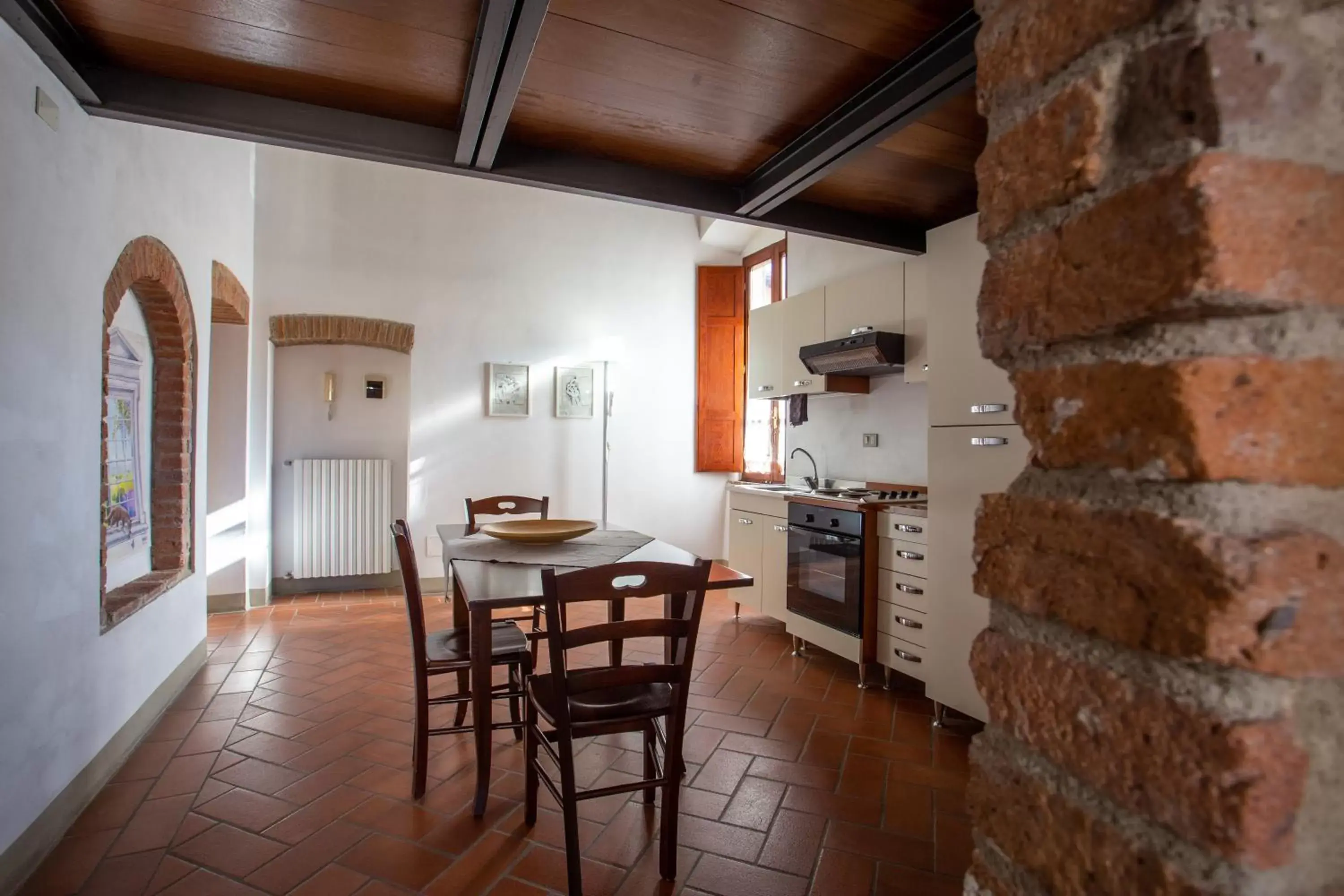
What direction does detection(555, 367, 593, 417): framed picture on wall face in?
toward the camera

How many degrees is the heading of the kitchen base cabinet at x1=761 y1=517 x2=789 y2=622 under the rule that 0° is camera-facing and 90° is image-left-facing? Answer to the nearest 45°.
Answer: approximately 45°

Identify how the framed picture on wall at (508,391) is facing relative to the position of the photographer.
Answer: facing the viewer

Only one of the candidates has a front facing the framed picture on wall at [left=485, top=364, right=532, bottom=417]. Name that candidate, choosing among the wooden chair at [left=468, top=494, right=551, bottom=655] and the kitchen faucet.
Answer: the kitchen faucet

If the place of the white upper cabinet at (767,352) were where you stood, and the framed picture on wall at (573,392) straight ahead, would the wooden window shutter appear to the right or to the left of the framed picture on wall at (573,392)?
right

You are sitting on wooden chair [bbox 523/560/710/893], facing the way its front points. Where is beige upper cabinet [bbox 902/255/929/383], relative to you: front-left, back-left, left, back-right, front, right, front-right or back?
front-right

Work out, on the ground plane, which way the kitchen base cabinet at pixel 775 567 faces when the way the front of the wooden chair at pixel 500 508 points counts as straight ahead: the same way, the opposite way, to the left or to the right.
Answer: to the right

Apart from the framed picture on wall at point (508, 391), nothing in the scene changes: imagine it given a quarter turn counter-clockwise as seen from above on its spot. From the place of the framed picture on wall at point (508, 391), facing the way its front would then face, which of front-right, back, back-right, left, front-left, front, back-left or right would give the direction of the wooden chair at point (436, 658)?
right

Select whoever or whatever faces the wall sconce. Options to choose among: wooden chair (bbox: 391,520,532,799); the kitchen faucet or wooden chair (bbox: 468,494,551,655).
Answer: the kitchen faucet

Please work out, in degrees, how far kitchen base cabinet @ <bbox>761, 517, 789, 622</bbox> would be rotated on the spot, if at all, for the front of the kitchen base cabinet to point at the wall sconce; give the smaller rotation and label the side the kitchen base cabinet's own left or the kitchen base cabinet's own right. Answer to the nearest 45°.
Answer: approximately 45° to the kitchen base cabinet's own right

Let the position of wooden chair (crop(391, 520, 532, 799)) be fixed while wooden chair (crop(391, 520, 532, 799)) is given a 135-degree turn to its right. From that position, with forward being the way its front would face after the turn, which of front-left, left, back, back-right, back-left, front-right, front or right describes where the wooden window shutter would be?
back

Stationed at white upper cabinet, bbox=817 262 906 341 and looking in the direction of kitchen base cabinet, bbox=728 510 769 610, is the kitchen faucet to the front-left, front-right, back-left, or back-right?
front-right

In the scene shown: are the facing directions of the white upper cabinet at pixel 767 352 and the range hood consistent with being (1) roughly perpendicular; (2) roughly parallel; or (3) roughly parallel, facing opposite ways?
roughly parallel

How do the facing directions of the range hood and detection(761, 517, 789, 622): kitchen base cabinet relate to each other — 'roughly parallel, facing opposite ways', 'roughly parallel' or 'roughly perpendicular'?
roughly parallel

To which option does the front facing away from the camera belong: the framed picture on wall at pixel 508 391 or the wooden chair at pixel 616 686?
the wooden chair

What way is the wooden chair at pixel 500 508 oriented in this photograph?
toward the camera
